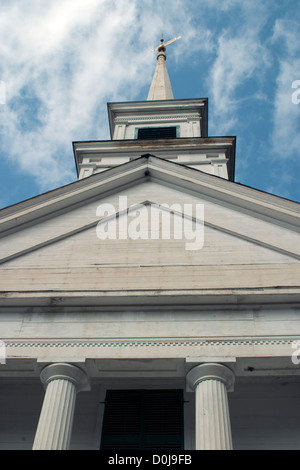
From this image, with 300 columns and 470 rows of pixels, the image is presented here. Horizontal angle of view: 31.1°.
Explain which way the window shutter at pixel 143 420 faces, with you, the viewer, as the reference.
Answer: facing the viewer
